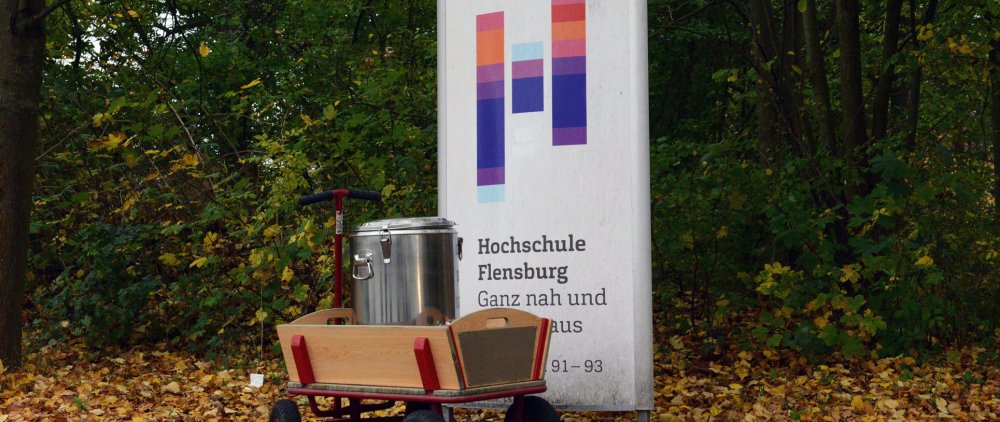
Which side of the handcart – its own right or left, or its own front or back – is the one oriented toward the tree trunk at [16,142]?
front

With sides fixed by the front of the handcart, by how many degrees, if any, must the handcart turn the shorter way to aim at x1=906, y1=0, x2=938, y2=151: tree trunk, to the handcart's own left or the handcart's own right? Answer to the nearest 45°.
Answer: approximately 90° to the handcart's own right

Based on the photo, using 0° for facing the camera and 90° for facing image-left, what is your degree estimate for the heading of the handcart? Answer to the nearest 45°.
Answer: approximately 135°

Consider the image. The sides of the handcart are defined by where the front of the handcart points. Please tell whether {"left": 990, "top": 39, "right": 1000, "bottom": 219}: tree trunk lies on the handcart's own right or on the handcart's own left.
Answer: on the handcart's own right

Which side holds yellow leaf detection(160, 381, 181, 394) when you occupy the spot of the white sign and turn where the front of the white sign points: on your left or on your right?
on your right

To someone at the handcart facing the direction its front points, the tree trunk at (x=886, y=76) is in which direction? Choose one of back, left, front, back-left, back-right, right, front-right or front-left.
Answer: right

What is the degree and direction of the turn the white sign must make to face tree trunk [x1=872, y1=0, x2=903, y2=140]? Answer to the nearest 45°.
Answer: approximately 135° to its left

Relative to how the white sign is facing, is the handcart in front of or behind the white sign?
in front

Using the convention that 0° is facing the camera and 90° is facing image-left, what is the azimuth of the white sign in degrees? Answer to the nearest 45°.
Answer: approximately 0°

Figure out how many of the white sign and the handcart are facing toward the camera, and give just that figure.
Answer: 1

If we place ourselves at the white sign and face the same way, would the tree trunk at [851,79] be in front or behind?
behind

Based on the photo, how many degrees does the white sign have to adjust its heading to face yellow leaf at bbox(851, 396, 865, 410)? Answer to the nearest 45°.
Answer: approximately 135° to its left

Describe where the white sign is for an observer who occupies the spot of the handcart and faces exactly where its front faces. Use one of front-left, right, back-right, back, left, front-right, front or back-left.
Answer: right
